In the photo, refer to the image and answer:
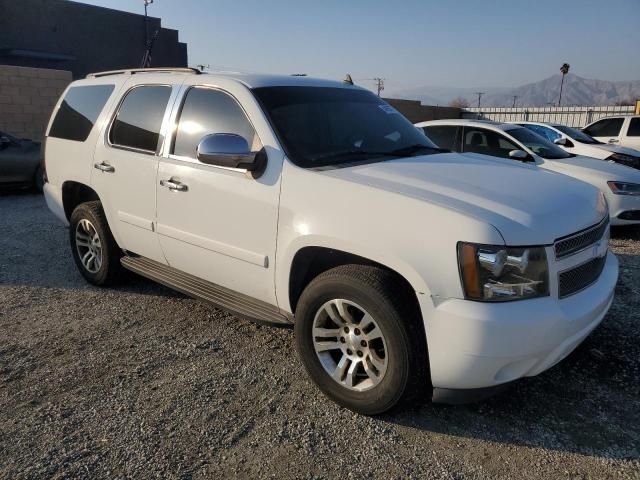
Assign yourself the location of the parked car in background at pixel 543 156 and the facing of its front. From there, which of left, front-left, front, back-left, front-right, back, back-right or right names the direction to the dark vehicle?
back-right

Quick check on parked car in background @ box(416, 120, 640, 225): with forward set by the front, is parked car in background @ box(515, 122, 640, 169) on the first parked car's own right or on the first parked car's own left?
on the first parked car's own left

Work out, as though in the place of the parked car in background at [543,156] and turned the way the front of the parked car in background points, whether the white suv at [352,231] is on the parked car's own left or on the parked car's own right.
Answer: on the parked car's own right

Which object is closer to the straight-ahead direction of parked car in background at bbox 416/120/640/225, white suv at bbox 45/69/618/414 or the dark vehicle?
the white suv

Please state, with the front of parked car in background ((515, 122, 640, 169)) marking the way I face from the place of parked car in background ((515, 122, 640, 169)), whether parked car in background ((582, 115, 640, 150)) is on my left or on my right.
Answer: on my left

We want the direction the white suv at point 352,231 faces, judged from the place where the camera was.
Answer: facing the viewer and to the right of the viewer

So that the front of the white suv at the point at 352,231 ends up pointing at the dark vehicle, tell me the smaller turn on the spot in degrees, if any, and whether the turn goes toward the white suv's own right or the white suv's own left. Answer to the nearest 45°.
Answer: approximately 180°

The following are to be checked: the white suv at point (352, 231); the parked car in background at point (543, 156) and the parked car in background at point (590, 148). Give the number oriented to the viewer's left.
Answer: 0

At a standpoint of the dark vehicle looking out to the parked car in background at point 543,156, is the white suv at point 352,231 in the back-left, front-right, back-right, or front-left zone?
front-right

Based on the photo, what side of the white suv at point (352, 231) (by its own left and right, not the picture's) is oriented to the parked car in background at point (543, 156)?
left

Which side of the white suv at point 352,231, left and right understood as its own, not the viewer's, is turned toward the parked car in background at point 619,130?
left

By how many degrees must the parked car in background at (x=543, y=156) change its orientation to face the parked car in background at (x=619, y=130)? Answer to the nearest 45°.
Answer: approximately 135° to its left
